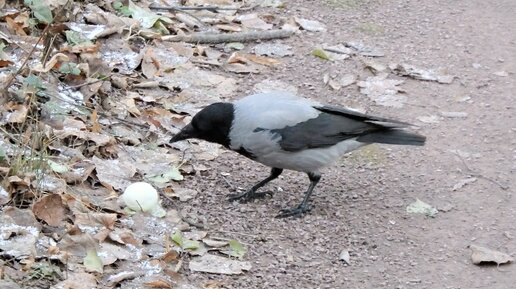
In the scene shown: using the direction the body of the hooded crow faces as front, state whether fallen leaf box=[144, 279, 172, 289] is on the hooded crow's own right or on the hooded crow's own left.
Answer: on the hooded crow's own left

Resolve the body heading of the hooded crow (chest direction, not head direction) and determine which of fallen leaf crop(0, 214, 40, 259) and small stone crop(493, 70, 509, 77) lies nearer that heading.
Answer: the fallen leaf

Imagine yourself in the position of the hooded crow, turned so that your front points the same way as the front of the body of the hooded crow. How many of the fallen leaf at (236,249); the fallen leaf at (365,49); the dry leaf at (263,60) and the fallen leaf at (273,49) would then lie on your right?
3

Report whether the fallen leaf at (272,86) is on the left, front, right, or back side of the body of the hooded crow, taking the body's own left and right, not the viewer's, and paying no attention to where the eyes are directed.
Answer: right

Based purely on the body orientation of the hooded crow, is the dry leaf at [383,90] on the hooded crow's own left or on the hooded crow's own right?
on the hooded crow's own right

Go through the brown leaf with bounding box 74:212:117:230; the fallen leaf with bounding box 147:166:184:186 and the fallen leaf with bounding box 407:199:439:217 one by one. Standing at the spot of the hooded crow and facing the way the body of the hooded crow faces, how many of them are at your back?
1

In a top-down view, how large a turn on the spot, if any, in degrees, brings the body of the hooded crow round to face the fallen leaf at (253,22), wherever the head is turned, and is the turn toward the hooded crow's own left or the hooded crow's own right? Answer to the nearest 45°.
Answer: approximately 90° to the hooded crow's own right

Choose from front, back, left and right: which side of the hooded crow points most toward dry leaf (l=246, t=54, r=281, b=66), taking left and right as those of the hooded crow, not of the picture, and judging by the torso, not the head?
right

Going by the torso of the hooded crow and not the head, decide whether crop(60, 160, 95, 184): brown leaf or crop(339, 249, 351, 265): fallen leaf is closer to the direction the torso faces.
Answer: the brown leaf

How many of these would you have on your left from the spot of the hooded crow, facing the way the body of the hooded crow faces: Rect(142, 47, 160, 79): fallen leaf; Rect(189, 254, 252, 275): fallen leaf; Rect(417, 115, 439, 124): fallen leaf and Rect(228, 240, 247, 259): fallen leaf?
2

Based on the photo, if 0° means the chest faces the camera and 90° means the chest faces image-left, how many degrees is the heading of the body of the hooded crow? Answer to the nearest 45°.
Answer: approximately 90°

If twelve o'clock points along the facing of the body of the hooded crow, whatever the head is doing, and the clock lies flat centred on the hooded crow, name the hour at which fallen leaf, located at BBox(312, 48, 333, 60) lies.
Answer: The fallen leaf is roughly at 3 o'clock from the hooded crow.

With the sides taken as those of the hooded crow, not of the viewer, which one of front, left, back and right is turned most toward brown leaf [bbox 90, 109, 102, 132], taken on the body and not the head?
front

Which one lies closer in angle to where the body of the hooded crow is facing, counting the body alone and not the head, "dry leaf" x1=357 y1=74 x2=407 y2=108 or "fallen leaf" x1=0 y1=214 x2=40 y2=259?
the fallen leaf
